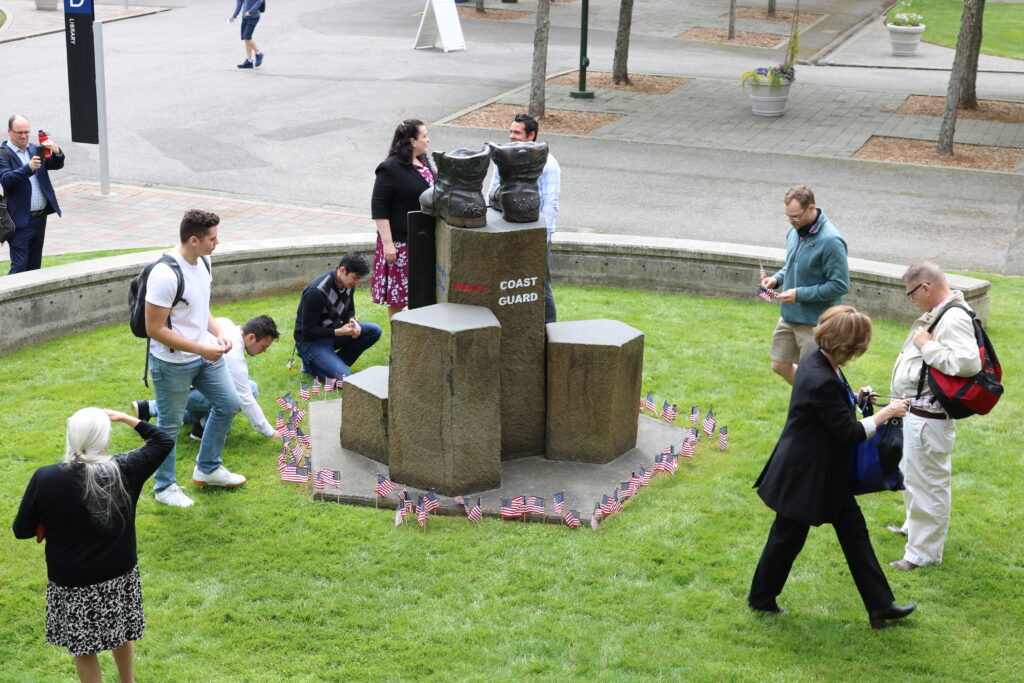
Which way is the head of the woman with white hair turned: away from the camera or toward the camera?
away from the camera

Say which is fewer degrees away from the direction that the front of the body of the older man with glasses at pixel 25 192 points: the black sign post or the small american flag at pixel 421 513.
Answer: the small american flag

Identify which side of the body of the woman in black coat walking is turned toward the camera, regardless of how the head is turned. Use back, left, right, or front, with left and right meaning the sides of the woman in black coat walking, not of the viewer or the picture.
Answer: right

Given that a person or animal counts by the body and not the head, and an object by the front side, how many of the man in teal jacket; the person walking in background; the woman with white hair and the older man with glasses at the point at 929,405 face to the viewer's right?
0

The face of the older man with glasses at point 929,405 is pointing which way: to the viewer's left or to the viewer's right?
to the viewer's left

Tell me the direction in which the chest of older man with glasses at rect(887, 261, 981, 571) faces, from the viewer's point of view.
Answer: to the viewer's left

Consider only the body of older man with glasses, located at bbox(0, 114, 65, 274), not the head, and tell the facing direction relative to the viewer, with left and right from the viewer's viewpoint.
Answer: facing the viewer and to the right of the viewer

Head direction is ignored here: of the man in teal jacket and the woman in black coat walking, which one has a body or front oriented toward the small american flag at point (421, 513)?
the man in teal jacket

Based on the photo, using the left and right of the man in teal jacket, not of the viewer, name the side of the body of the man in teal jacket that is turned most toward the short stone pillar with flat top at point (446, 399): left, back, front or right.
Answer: front

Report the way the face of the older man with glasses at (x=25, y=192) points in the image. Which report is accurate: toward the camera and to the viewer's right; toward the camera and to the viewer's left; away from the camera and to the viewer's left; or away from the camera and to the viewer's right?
toward the camera and to the viewer's right

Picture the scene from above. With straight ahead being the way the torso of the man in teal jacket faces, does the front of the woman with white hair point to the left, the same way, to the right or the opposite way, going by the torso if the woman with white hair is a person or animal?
to the right

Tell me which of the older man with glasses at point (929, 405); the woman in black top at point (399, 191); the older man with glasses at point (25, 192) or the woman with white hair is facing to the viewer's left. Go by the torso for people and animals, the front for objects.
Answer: the older man with glasses at point (929, 405)

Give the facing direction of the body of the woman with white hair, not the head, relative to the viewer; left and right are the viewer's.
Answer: facing away from the viewer
